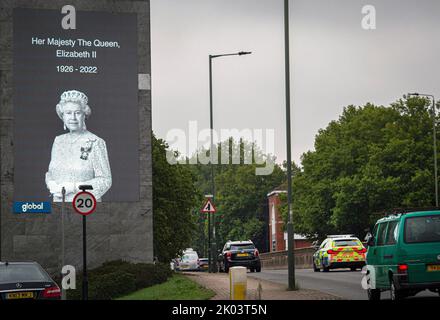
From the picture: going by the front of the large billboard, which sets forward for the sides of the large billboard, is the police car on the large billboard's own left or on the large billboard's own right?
on the large billboard's own left

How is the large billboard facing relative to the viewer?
toward the camera

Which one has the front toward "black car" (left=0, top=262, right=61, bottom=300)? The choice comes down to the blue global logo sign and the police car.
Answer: the blue global logo sign

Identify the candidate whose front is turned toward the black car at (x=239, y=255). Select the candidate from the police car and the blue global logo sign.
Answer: the police car

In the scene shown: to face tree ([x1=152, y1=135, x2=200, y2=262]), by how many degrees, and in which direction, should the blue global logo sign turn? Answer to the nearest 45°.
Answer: approximately 135° to its left

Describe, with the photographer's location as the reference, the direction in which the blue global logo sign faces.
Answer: facing the viewer

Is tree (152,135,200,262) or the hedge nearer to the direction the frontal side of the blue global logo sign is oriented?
the hedge
